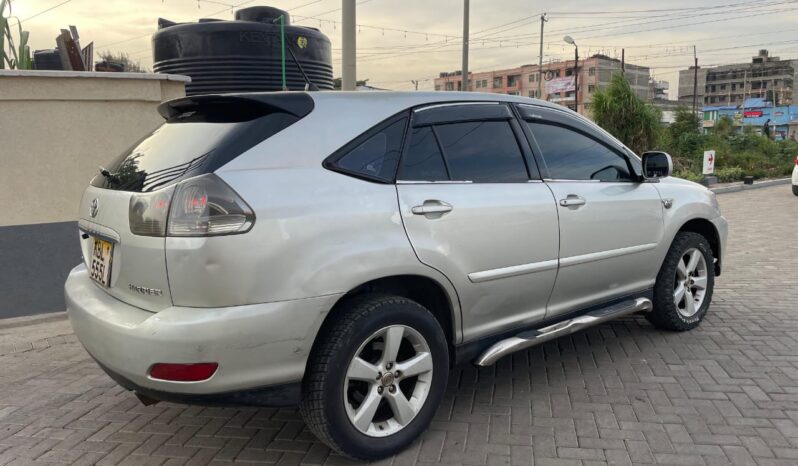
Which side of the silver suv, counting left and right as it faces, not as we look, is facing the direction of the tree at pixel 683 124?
front

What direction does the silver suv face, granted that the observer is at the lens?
facing away from the viewer and to the right of the viewer

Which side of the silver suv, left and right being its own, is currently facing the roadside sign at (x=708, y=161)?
front

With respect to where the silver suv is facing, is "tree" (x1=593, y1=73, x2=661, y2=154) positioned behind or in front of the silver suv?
in front

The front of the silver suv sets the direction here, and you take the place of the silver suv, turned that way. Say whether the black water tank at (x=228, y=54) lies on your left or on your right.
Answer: on your left

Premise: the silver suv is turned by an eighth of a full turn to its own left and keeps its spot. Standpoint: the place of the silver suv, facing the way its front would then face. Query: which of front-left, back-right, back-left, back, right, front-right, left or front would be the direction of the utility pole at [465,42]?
front

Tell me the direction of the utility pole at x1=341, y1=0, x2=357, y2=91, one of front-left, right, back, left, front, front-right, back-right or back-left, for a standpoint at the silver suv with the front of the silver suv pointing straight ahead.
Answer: front-left
